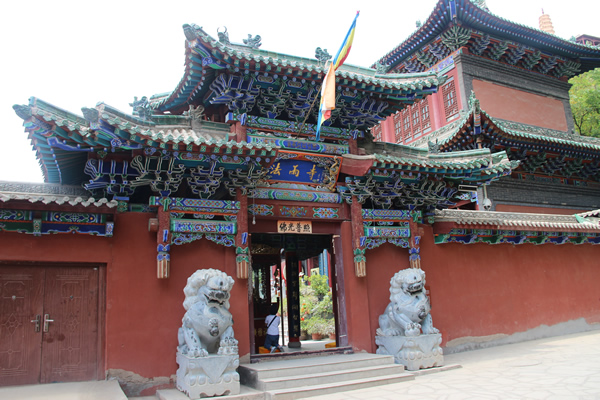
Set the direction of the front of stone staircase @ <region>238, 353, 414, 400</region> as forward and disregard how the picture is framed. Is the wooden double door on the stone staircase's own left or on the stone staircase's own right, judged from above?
on the stone staircase's own right

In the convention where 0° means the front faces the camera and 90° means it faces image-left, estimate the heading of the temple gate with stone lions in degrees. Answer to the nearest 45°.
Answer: approximately 315°

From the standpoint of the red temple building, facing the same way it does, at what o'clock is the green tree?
The green tree is roughly at 9 o'clock from the red temple building.

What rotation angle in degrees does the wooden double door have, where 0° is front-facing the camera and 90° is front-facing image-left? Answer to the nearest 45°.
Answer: approximately 0°

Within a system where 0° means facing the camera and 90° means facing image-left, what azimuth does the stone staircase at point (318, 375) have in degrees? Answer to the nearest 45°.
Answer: approximately 315°

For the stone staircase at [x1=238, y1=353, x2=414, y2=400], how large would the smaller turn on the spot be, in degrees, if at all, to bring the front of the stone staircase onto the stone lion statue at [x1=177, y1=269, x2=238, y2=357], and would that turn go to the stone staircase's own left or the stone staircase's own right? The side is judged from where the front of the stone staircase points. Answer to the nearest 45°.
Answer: approximately 90° to the stone staircase's own right
